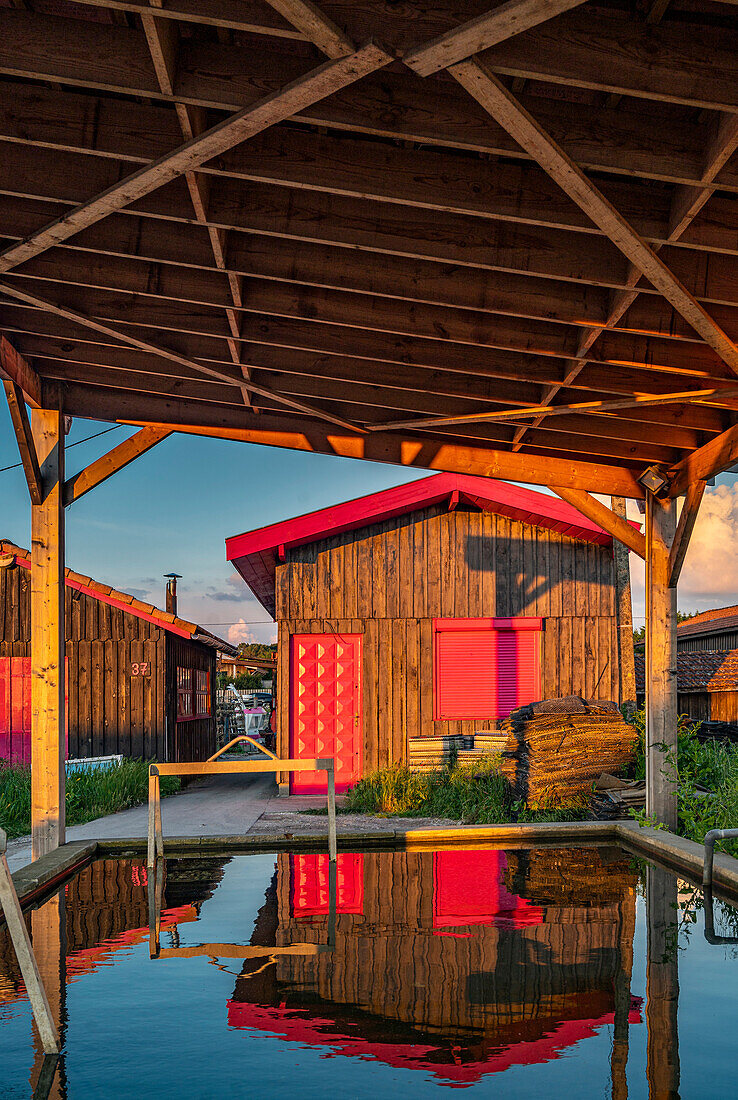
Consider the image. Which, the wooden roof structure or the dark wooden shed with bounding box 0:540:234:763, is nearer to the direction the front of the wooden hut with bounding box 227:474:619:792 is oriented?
the wooden roof structure

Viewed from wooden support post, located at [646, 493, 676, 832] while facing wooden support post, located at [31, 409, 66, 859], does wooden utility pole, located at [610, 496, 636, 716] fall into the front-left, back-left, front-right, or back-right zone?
back-right

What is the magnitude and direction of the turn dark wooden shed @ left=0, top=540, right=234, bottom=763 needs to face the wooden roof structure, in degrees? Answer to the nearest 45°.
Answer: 0° — it already faces it

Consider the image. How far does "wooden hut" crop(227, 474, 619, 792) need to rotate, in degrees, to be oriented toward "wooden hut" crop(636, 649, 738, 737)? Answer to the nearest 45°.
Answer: approximately 135° to its left

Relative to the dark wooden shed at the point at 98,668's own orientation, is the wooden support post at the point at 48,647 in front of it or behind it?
in front

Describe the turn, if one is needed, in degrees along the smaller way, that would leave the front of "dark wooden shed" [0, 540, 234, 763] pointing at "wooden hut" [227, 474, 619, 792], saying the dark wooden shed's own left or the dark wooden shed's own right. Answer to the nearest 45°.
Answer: approximately 45° to the dark wooden shed's own left

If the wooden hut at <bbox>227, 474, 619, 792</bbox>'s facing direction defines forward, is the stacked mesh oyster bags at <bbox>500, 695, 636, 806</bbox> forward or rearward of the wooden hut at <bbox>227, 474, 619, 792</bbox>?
forward
